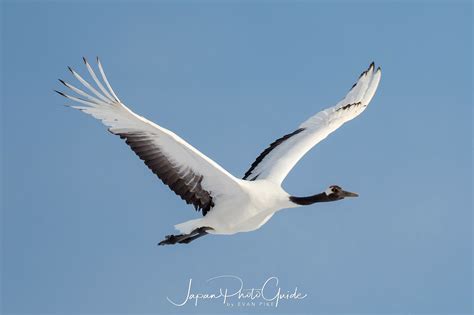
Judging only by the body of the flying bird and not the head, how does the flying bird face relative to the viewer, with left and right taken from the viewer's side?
facing the viewer and to the right of the viewer
